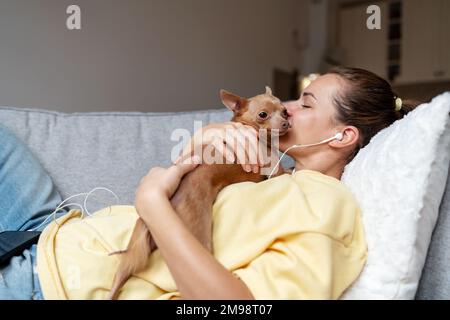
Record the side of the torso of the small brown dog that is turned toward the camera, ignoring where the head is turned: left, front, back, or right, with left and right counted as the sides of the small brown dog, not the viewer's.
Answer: right

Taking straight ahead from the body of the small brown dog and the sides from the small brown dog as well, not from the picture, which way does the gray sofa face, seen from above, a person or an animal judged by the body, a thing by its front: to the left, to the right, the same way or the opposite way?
to the right

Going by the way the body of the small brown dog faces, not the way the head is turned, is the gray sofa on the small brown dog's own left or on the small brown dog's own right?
on the small brown dog's own left

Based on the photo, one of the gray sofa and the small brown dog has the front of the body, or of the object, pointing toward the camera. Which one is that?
the gray sofa

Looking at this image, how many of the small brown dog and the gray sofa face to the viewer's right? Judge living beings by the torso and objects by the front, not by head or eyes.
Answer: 1

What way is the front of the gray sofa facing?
toward the camera
